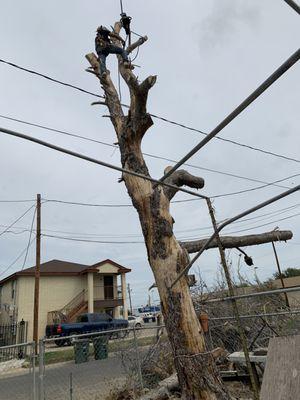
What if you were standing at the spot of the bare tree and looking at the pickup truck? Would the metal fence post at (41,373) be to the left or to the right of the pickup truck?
left

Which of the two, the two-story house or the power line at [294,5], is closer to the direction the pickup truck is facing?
the two-story house

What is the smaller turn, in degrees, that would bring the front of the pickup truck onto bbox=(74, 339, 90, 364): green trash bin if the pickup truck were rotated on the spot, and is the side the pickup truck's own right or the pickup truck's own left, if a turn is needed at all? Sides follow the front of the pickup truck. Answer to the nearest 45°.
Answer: approximately 135° to the pickup truck's own right

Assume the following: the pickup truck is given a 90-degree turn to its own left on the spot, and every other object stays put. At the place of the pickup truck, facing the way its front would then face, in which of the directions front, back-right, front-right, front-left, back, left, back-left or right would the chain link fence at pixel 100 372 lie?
back-left

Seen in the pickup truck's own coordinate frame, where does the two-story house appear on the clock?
The two-story house is roughly at 10 o'clock from the pickup truck.

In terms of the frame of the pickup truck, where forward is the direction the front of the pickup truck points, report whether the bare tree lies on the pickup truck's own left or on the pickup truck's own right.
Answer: on the pickup truck's own right

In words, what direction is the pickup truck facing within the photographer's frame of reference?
facing away from the viewer and to the right of the viewer

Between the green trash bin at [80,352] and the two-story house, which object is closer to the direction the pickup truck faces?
the two-story house

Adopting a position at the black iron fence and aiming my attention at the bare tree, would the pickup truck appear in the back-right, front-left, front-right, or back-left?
front-left
